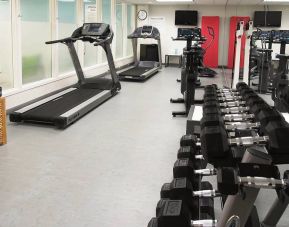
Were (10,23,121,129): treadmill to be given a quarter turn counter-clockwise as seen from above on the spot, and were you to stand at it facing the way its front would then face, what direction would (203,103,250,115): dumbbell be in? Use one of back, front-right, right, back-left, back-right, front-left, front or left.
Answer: back-left

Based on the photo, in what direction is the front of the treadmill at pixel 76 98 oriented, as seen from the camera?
facing away from the viewer and to the right of the viewer

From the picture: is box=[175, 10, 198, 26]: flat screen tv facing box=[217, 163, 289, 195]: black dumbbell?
yes

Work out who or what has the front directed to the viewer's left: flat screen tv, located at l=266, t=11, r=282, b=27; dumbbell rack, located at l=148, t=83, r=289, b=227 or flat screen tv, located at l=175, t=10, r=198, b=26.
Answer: the dumbbell rack

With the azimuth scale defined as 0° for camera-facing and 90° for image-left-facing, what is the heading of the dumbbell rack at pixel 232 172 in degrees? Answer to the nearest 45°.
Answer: approximately 90°

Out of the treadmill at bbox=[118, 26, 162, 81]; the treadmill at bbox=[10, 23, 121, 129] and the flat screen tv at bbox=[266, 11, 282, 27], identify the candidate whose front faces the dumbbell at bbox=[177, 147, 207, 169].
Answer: the flat screen tv

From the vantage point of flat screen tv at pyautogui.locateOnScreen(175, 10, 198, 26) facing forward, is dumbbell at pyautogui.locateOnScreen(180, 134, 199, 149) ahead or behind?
ahead

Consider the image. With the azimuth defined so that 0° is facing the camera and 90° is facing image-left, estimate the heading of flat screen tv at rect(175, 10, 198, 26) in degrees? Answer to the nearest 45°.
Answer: approximately 0°

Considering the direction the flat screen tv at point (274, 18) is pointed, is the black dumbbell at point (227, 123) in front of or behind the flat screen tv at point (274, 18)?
in front

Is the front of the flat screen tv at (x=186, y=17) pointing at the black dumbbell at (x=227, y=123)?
yes

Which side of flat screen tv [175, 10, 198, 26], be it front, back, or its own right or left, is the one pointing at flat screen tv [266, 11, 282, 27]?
left
